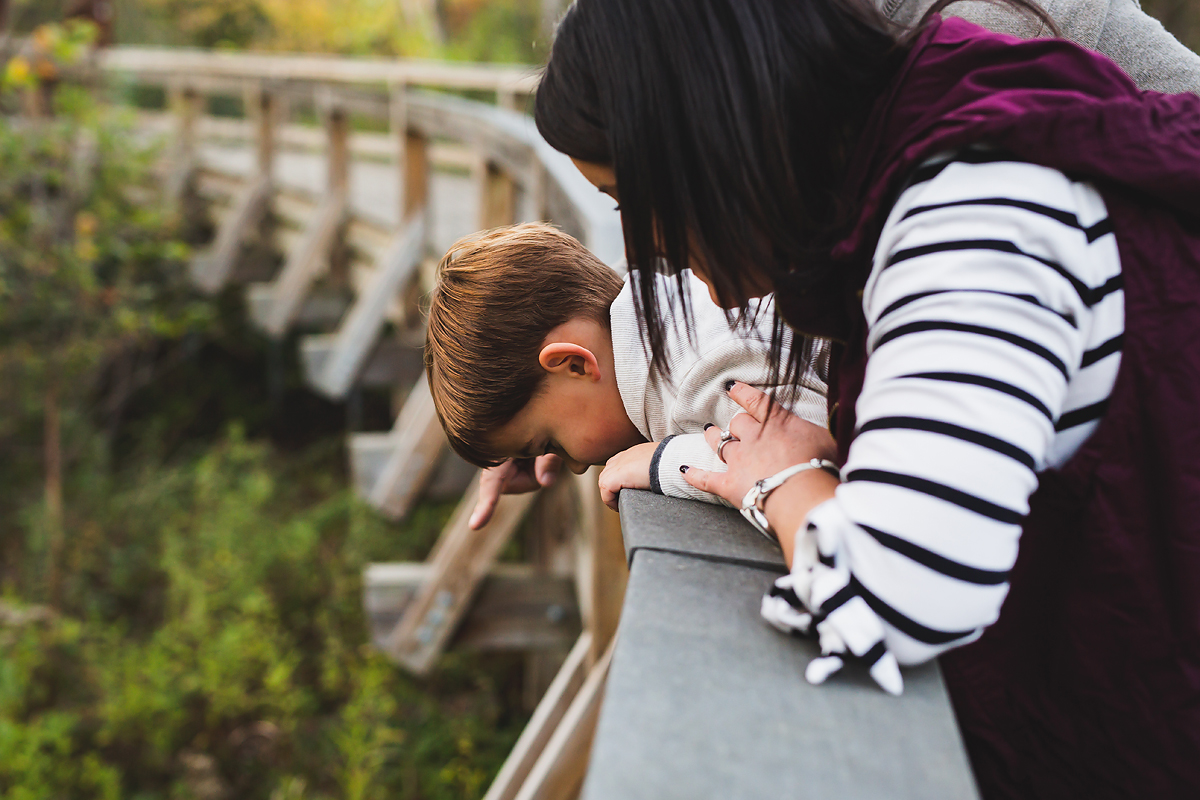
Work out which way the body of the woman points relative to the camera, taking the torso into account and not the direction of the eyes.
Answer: to the viewer's left

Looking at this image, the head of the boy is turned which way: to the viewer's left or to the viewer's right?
to the viewer's left
